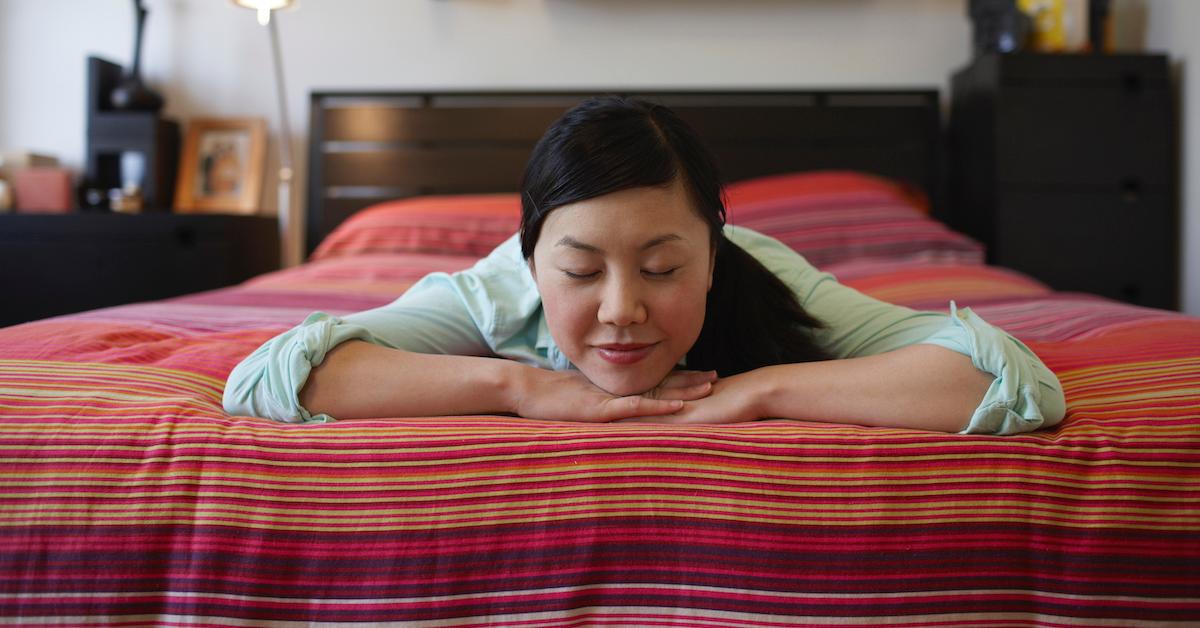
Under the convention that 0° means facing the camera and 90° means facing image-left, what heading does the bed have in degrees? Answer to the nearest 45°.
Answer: approximately 0°

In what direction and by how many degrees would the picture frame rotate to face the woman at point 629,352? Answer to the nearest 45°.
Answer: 0° — it already faces them

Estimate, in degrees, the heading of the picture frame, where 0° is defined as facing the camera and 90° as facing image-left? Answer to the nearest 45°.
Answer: approximately 0°

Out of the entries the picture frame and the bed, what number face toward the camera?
2
